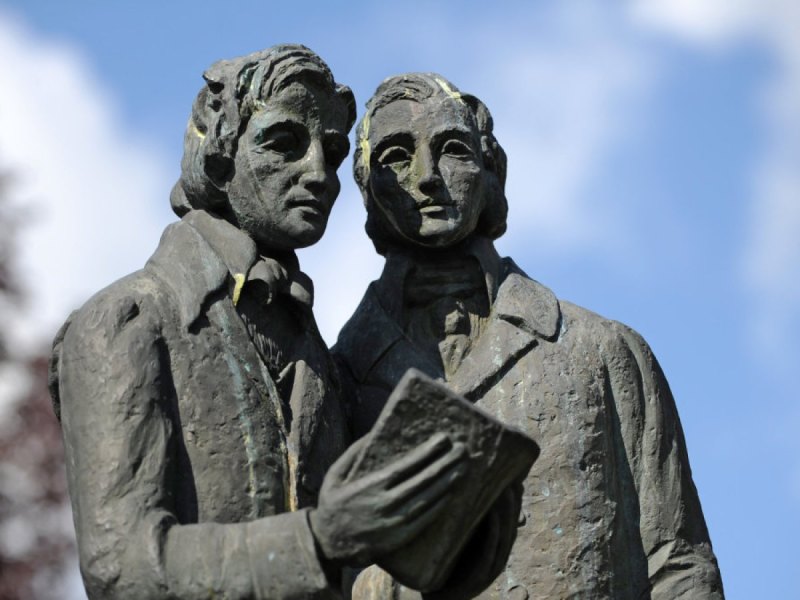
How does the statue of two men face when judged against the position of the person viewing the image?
facing the viewer
